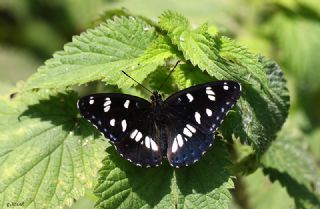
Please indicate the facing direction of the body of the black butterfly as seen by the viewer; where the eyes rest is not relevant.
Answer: away from the camera

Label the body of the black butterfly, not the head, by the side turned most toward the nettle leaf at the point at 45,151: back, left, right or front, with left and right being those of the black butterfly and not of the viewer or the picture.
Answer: left
